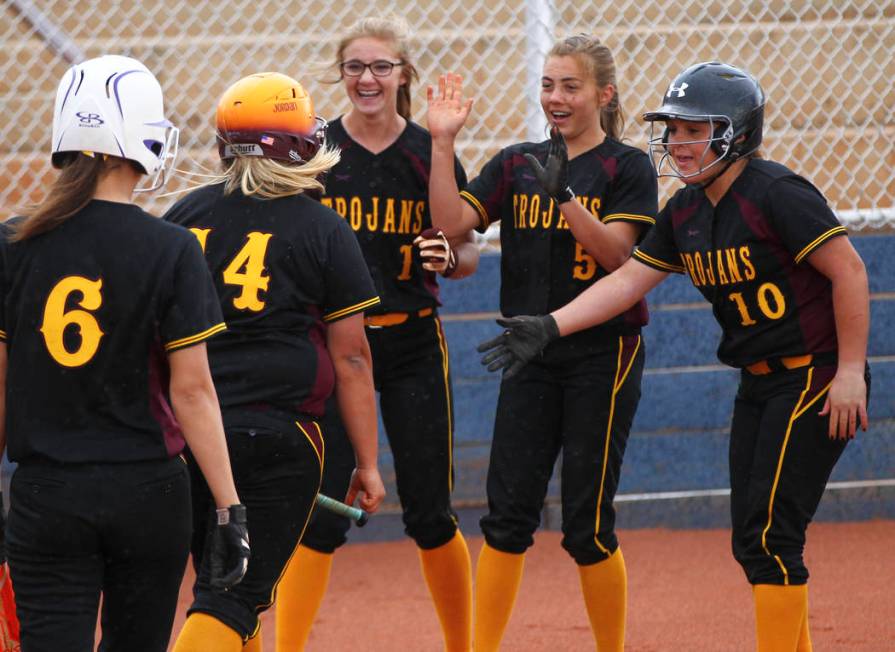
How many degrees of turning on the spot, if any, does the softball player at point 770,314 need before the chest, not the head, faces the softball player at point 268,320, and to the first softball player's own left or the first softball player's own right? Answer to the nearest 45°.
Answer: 0° — they already face them

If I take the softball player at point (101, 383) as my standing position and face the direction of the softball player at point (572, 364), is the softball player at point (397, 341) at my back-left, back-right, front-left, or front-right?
front-left

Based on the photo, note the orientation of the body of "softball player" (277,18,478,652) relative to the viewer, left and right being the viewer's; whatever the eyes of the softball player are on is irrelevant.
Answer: facing the viewer

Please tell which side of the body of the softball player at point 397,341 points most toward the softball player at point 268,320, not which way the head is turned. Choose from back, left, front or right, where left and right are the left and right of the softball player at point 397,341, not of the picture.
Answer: front

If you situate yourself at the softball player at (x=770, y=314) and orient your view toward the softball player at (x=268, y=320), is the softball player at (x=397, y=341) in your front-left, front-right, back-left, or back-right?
front-right

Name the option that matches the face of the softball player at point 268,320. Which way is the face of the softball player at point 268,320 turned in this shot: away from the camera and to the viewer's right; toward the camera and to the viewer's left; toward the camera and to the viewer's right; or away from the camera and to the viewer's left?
away from the camera and to the viewer's right

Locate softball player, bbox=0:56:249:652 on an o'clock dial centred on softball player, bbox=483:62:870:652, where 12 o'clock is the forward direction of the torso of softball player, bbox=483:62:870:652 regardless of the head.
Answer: softball player, bbox=0:56:249:652 is roughly at 12 o'clock from softball player, bbox=483:62:870:652.

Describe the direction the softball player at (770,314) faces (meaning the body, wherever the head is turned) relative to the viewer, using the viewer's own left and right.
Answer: facing the viewer and to the left of the viewer

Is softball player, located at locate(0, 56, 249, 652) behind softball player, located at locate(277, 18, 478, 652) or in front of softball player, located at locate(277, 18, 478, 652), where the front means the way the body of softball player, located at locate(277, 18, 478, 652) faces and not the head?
in front

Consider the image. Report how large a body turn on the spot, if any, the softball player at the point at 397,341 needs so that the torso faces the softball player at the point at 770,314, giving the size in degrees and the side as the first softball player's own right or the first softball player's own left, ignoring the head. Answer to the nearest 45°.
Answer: approximately 45° to the first softball player's own left

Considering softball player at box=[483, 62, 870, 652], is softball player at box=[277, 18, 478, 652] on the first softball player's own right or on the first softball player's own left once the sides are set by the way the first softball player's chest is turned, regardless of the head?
on the first softball player's own right

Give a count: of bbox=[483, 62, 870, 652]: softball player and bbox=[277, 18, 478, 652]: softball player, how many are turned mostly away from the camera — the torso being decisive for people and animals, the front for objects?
0
